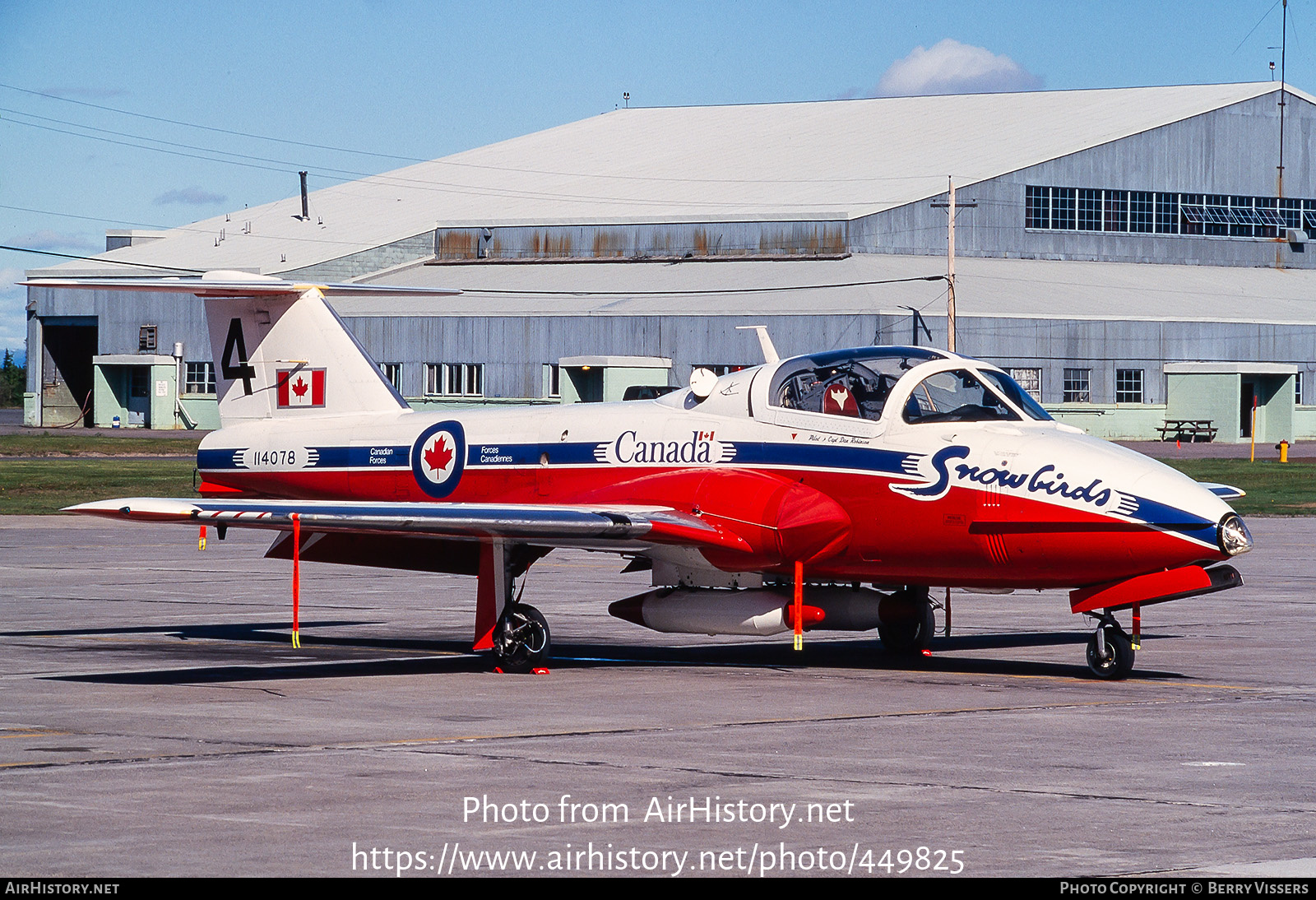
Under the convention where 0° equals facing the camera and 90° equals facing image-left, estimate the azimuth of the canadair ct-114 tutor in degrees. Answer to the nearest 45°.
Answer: approximately 315°
